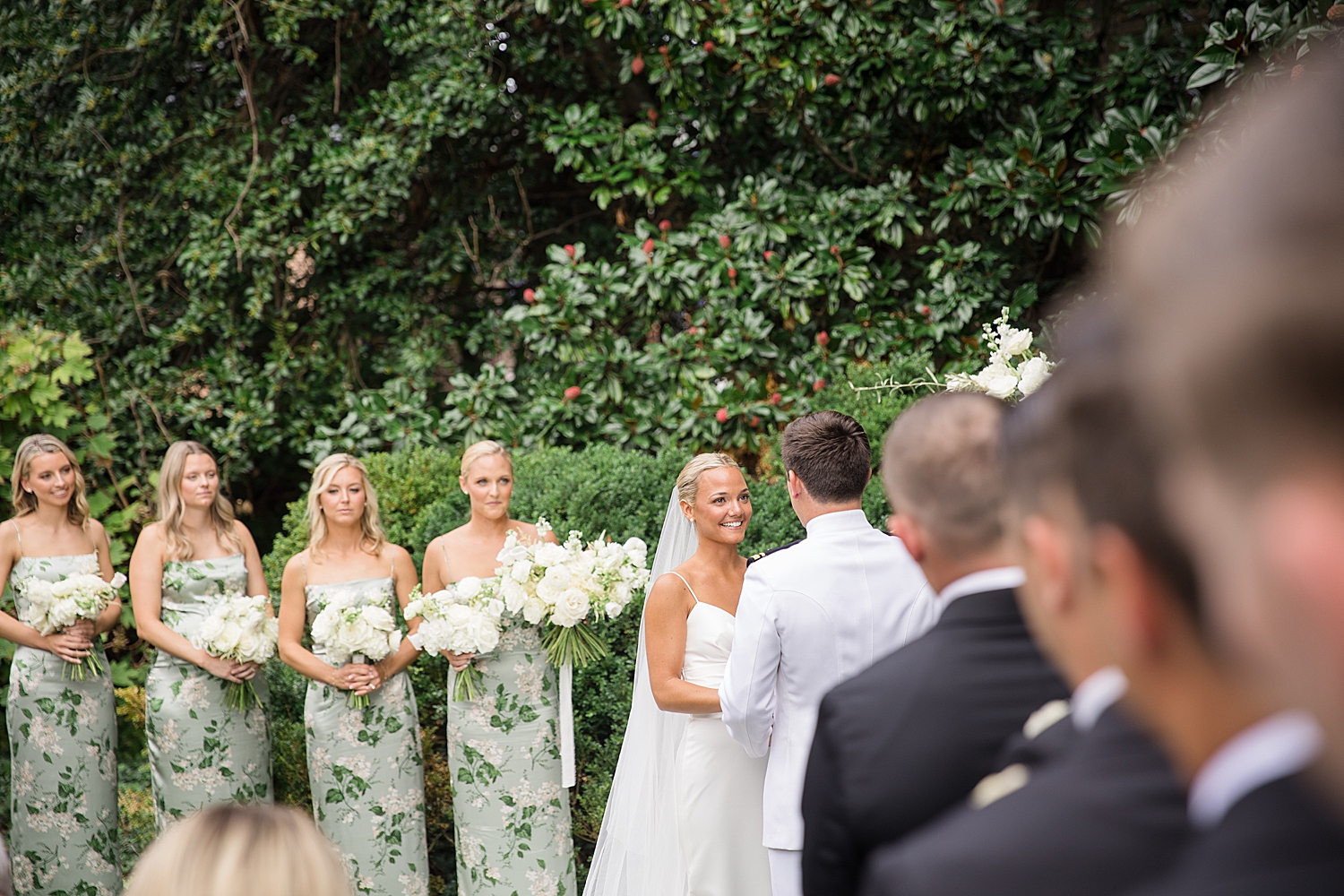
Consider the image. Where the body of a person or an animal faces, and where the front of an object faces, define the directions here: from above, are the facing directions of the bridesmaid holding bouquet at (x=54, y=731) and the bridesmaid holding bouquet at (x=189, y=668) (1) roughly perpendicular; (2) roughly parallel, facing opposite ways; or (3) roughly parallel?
roughly parallel

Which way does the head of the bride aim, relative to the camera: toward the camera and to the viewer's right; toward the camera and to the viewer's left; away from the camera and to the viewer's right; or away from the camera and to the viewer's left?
toward the camera and to the viewer's right

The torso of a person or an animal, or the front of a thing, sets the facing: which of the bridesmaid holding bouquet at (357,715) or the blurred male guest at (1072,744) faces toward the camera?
the bridesmaid holding bouquet

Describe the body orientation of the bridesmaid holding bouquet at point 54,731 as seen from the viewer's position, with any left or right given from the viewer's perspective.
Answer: facing the viewer and to the right of the viewer

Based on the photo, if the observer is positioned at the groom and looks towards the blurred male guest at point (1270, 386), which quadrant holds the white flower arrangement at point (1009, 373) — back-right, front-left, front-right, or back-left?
back-left

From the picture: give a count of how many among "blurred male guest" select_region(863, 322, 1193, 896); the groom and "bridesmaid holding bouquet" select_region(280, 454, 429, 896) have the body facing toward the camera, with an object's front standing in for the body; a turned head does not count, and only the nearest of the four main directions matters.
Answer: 1

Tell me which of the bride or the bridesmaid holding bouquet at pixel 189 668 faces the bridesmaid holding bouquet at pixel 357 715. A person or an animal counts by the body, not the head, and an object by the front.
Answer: the bridesmaid holding bouquet at pixel 189 668

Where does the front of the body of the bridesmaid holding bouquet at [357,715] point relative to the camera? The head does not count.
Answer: toward the camera

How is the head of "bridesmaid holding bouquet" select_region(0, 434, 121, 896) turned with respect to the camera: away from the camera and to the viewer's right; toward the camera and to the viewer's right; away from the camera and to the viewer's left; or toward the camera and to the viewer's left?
toward the camera and to the viewer's right

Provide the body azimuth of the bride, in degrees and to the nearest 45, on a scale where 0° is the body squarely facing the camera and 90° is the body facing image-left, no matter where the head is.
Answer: approximately 315°

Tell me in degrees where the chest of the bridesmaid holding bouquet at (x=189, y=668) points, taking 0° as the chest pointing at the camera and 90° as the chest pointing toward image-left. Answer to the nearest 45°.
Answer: approximately 315°

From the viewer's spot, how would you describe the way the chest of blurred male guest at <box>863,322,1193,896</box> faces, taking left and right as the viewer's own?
facing away from the viewer and to the left of the viewer

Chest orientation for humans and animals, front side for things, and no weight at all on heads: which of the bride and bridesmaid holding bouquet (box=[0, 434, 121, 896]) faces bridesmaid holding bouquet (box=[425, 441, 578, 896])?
bridesmaid holding bouquet (box=[0, 434, 121, 896])

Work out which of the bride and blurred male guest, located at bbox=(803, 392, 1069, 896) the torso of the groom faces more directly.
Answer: the bride
